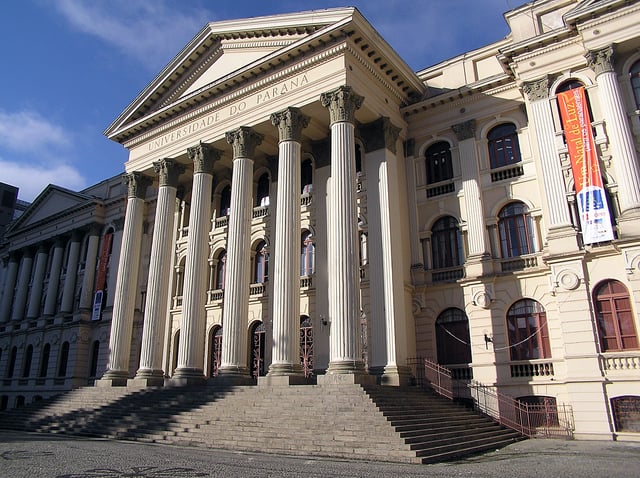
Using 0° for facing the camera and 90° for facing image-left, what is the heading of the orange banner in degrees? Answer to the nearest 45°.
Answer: approximately 0°
